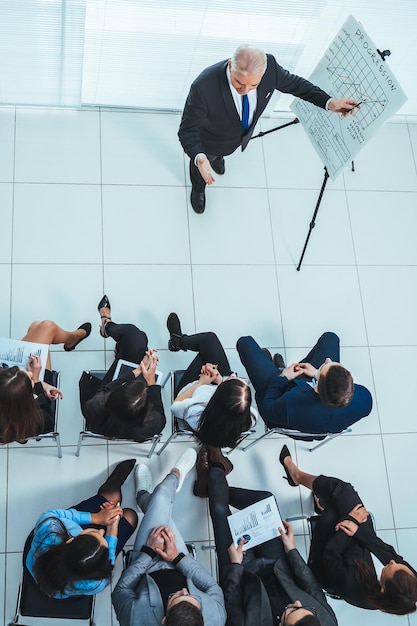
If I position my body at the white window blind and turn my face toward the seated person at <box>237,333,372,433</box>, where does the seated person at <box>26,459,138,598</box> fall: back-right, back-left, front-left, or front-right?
front-right

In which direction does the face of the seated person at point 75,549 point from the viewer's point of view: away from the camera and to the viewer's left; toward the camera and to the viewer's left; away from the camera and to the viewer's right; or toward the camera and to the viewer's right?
away from the camera and to the viewer's right

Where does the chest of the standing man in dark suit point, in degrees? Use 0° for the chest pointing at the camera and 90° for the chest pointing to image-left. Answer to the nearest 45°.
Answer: approximately 315°

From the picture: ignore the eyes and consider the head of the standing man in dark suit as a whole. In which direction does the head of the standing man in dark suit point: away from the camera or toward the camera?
toward the camera

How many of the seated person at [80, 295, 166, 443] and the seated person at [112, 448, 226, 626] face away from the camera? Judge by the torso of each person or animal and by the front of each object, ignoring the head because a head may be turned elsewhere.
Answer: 2

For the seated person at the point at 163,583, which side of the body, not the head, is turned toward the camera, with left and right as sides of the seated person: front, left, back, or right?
back

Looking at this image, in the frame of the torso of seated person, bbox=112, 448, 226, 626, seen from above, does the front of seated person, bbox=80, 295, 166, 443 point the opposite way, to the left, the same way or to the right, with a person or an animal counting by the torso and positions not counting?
the same way

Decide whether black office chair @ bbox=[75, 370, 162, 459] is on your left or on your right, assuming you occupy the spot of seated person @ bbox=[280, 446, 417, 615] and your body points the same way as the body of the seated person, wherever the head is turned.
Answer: on your left

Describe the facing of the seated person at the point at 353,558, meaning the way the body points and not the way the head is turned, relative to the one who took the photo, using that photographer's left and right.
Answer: facing away from the viewer and to the left of the viewer

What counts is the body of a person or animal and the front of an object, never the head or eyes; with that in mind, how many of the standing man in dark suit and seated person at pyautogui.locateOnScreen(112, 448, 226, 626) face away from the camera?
1

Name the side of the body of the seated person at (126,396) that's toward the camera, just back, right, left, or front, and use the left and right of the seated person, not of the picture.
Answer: back

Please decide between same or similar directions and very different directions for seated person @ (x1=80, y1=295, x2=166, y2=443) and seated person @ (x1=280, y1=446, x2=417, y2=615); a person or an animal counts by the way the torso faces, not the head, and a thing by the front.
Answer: same or similar directions

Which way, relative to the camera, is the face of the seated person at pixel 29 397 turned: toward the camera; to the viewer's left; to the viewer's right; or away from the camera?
away from the camera
